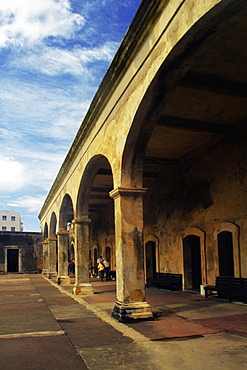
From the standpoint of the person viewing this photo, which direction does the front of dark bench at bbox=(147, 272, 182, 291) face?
facing the viewer and to the left of the viewer

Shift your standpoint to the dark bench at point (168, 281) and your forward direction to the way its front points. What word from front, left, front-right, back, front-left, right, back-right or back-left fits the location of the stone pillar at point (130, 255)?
front-left

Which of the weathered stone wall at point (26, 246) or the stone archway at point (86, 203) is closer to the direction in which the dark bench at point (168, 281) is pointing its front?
the stone archway

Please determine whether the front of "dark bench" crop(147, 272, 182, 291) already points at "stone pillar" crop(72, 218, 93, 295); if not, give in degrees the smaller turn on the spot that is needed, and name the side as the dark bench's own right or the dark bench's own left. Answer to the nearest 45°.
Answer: approximately 45° to the dark bench's own right

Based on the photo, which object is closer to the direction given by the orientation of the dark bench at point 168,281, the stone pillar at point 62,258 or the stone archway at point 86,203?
the stone archway

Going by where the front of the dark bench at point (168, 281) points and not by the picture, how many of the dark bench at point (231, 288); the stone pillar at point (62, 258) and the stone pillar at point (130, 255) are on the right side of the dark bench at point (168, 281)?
1
